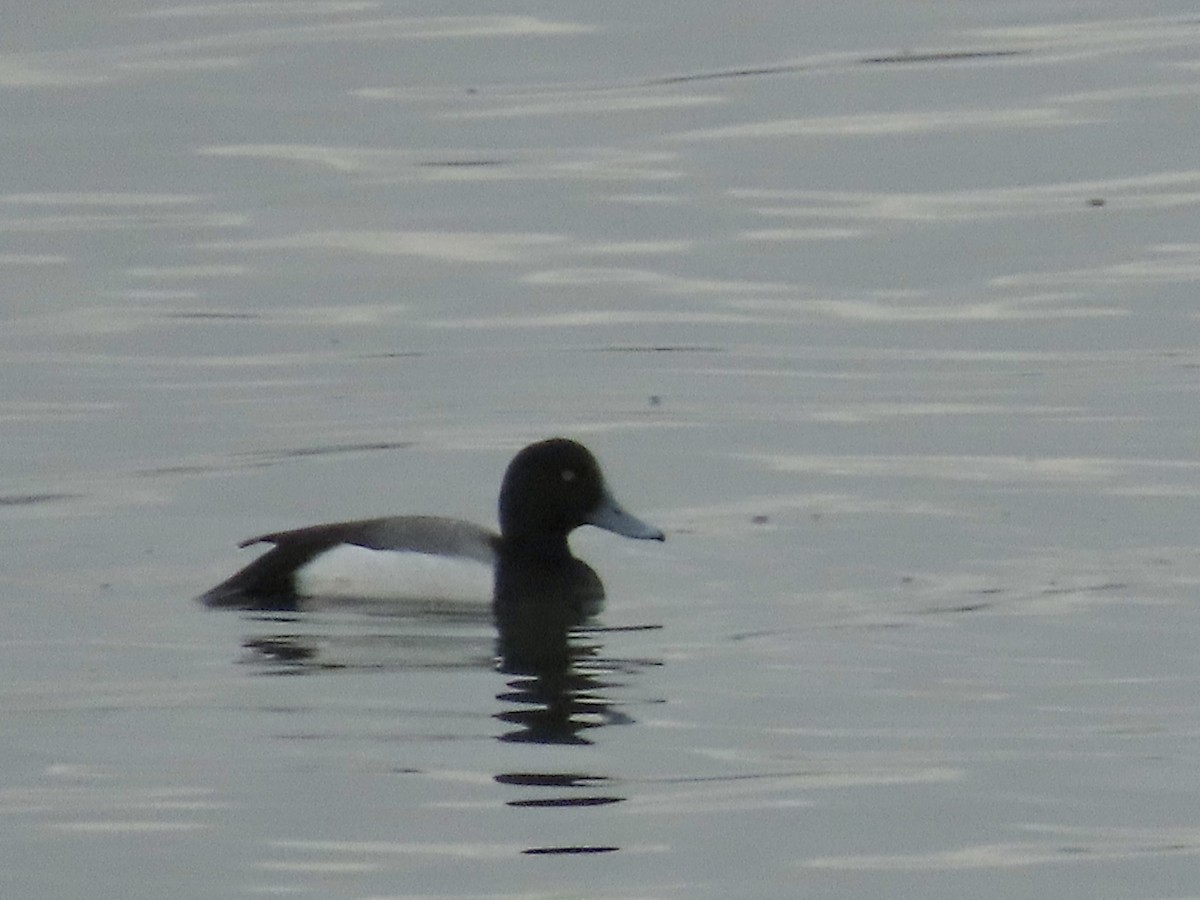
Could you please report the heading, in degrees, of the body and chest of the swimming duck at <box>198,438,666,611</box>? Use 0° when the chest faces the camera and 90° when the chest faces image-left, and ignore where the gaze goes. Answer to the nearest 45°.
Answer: approximately 270°
